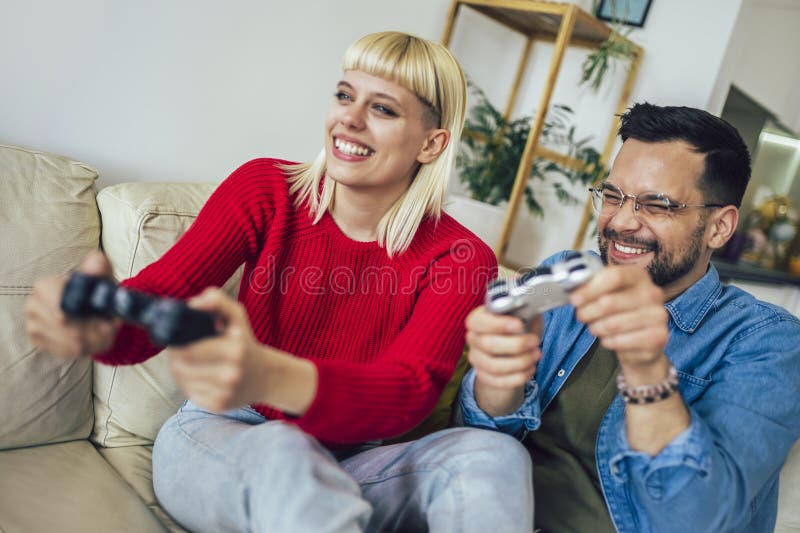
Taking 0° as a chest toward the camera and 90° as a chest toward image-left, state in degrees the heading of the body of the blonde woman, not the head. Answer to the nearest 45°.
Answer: approximately 45°

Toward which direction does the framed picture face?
toward the camera

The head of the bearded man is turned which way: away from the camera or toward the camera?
toward the camera

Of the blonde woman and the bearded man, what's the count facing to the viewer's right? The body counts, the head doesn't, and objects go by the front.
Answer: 0

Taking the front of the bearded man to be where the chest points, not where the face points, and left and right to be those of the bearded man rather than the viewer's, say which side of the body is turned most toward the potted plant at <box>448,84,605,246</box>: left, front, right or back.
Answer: right

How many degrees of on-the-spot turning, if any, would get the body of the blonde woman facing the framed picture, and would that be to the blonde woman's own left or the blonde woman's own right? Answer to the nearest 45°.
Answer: approximately 180°

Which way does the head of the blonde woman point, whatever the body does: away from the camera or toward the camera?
toward the camera

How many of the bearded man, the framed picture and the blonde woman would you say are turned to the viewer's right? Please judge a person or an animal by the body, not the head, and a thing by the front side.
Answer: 0

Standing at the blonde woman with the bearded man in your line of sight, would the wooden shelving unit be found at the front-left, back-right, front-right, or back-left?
front-left

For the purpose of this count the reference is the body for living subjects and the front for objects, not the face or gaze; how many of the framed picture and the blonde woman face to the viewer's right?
0
